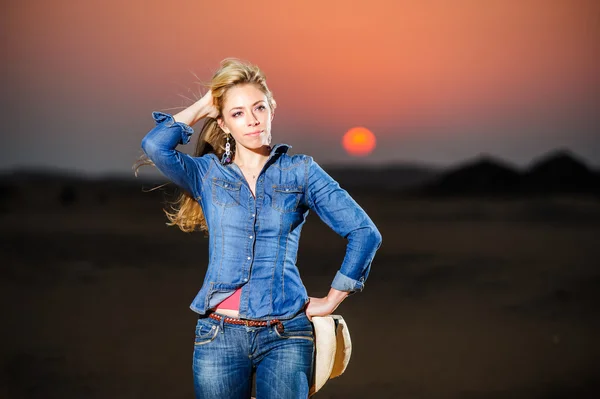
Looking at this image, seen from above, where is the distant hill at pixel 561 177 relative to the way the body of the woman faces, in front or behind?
behind

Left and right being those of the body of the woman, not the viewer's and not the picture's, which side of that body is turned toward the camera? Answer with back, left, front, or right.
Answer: front

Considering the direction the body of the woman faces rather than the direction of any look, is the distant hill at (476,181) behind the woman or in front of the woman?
behind

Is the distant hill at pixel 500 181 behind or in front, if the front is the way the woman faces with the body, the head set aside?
behind
